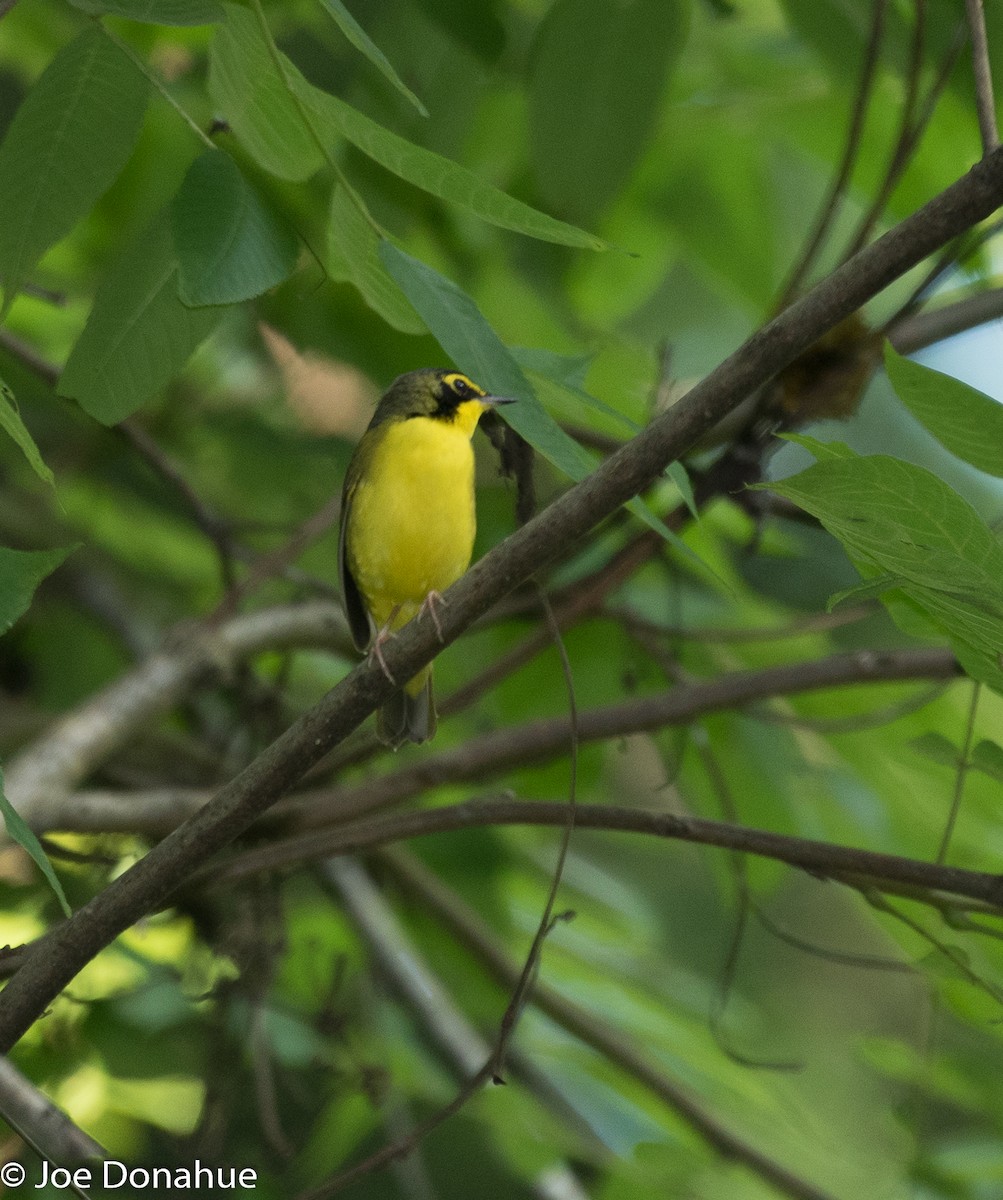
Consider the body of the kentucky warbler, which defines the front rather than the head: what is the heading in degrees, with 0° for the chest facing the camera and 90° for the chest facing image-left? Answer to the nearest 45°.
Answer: approximately 315°

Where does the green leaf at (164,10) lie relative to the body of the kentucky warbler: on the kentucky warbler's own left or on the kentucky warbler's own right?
on the kentucky warbler's own right

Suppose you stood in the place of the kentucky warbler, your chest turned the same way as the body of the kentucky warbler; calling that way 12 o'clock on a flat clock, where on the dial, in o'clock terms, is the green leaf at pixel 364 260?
The green leaf is roughly at 2 o'clock from the kentucky warbler.

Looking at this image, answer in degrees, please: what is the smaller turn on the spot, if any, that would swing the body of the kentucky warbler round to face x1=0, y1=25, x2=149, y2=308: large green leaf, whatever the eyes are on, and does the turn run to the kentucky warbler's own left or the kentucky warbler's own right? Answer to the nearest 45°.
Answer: approximately 90° to the kentucky warbler's own right

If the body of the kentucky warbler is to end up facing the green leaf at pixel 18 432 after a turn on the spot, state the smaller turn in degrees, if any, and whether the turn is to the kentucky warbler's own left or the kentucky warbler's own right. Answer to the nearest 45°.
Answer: approximately 45° to the kentucky warbler's own right
